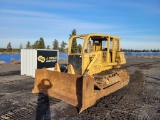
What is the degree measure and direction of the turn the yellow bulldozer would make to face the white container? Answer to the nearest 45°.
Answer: approximately 90° to its right

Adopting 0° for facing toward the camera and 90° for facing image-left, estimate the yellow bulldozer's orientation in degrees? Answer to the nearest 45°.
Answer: approximately 45°
